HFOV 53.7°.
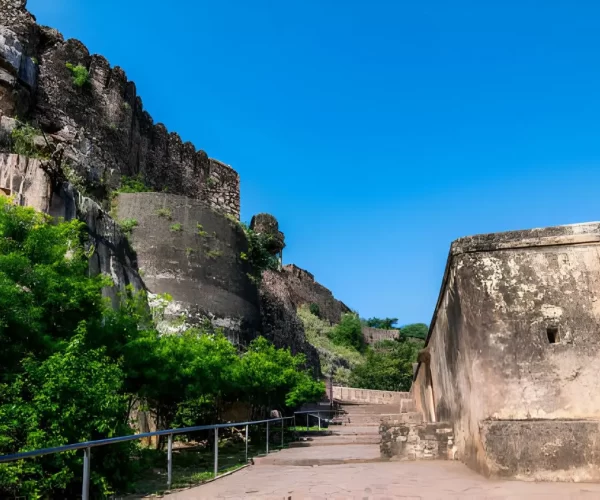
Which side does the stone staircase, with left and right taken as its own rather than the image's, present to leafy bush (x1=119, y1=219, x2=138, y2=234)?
right

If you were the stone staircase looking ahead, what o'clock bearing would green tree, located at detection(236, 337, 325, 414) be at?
The green tree is roughly at 4 o'clock from the stone staircase.

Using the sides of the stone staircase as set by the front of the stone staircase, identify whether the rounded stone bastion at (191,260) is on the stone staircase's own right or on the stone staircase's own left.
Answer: on the stone staircase's own right

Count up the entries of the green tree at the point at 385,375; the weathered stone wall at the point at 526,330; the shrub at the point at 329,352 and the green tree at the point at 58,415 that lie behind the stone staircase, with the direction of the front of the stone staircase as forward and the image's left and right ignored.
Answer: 2

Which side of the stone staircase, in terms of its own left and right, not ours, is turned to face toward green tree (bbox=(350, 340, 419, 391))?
back

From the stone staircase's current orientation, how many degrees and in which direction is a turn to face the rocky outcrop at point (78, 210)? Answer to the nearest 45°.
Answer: approximately 45° to its right

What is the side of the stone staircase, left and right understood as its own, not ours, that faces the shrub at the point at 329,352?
back

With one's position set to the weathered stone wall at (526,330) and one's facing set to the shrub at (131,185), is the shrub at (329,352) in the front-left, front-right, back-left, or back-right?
front-right

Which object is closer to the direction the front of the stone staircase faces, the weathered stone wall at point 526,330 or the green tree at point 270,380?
the weathered stone wall

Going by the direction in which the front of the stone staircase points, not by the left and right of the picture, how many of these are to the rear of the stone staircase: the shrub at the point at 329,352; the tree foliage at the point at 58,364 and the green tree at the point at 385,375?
2

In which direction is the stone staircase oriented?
toward the camera

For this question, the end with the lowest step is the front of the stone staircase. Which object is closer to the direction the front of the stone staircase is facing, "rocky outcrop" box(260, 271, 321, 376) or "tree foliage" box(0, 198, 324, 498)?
the tree foliage

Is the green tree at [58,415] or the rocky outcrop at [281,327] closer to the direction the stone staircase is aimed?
the green tree

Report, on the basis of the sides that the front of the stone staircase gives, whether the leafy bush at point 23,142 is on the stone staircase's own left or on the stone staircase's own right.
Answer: on the stone staircase's own right
